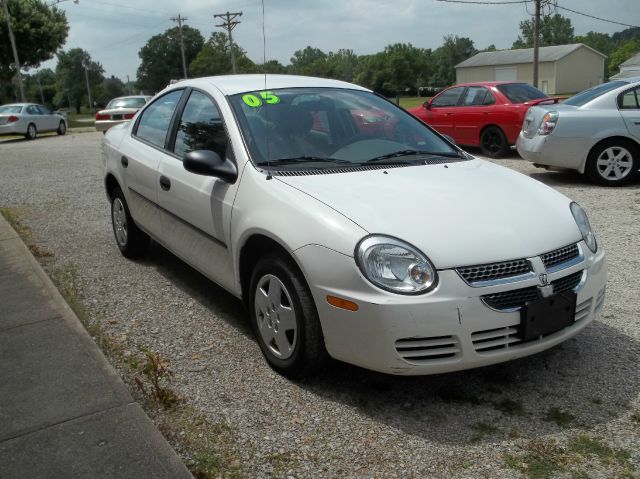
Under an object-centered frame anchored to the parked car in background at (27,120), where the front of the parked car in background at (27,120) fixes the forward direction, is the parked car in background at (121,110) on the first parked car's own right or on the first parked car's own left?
on the first parked car's own right

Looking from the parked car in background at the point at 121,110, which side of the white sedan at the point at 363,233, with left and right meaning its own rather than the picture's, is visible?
back

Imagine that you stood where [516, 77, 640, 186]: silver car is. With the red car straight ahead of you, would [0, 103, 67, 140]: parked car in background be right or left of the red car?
left

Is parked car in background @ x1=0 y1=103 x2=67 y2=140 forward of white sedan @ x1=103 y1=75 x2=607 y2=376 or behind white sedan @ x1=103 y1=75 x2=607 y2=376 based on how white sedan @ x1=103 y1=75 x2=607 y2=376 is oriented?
behind

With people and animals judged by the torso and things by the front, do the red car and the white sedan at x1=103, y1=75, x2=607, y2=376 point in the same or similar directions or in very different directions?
very different directions

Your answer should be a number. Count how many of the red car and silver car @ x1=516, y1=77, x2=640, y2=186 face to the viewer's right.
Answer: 1

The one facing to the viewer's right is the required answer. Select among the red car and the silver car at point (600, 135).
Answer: the silver car

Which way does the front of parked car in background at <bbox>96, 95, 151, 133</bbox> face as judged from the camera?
facing away from the viewer and to the right of the viewer

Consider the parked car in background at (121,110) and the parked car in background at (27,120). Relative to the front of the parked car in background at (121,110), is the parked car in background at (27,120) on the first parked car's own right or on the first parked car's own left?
on the first parked car's own left
